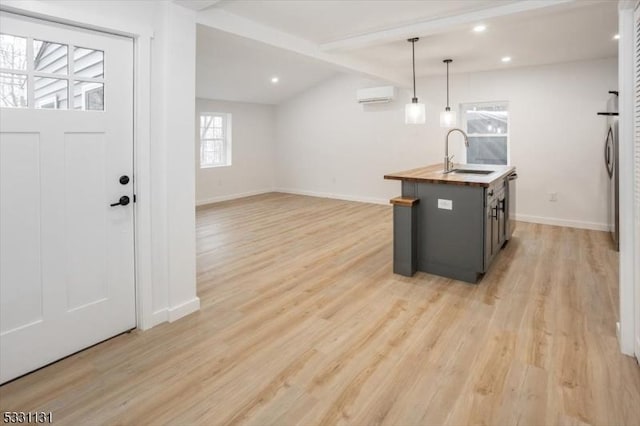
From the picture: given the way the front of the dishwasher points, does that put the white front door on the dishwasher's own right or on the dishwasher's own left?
on the dishwasher's own right

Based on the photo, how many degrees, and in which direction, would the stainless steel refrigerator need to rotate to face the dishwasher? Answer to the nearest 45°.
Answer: approximately 45° to its left

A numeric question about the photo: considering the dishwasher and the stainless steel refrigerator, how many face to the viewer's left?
1

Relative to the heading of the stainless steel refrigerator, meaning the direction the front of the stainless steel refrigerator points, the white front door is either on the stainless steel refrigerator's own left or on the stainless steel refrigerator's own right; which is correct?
on the stainless steel refrigerator's own left

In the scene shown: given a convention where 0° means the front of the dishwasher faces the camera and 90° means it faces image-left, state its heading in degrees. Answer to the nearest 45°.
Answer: approximately 270°

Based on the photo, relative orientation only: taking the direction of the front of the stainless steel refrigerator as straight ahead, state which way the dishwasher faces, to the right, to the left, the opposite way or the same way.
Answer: the opposite way

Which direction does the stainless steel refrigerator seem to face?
to the viewer's left

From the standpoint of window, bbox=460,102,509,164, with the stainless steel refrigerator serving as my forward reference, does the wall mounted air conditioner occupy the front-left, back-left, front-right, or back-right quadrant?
back-right

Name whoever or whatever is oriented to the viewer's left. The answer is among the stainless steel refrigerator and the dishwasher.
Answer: the stainless steel refrigerator
